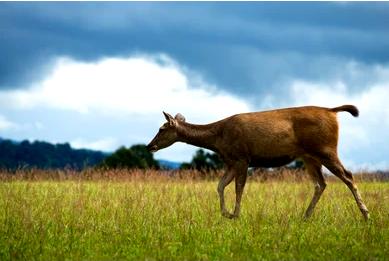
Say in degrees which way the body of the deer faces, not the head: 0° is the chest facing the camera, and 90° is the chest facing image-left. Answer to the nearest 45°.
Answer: approximately 90°
